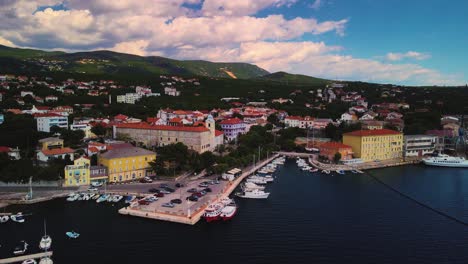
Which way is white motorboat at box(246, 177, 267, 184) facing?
to the viewer's right

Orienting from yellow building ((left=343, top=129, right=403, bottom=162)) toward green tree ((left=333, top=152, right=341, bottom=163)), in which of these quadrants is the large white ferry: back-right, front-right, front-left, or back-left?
back-left

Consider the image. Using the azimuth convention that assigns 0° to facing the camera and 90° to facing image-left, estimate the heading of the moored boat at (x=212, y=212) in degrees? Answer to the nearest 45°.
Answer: approximately 45°

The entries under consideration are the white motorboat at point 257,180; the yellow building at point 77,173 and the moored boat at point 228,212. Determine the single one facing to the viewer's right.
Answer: the white motorboat

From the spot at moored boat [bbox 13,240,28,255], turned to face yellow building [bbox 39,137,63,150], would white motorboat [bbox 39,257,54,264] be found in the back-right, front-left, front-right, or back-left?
back-right

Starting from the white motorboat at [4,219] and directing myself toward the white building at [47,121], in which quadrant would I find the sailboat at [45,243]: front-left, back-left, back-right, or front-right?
back-right

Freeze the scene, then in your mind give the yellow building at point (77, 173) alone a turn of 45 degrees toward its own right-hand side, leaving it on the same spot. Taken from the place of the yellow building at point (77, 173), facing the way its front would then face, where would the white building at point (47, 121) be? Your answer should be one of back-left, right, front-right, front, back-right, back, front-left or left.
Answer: back-right

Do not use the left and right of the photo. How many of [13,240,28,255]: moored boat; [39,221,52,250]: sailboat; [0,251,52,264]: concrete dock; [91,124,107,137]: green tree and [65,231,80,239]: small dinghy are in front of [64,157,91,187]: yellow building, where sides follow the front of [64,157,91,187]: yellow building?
4
